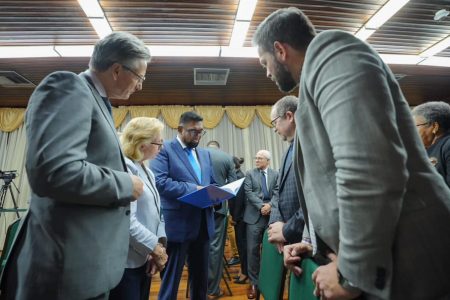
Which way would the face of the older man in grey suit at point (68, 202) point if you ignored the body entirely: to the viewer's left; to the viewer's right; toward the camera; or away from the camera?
to the viewer's right

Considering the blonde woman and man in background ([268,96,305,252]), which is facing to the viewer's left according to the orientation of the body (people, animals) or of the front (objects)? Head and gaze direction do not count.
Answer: the man in background

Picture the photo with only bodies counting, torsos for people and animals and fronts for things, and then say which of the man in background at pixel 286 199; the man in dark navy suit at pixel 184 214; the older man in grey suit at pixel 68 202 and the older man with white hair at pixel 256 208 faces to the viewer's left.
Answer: the man in background

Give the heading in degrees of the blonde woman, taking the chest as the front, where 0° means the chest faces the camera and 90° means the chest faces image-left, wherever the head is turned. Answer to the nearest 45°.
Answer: approximately 270°

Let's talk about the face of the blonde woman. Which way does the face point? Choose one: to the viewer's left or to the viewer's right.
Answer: to the viewer's right

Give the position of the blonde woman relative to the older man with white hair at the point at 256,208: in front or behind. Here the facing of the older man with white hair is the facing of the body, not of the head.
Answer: in front

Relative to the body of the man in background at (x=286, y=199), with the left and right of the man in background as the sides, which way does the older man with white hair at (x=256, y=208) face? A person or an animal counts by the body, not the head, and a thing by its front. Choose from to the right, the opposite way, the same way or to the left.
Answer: to the left

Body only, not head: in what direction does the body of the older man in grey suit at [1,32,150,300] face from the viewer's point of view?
to the viewer's right

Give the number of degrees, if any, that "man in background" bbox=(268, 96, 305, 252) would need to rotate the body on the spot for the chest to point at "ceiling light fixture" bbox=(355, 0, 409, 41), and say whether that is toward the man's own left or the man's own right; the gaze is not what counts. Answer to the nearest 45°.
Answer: approximately 135° to the man's own right

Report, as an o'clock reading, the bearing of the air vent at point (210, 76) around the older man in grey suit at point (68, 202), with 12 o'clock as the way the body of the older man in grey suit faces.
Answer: The air vent is roughly at 10 o'clock from the older man in grey suit.

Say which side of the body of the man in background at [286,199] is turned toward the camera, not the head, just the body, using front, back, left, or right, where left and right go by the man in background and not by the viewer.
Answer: left
